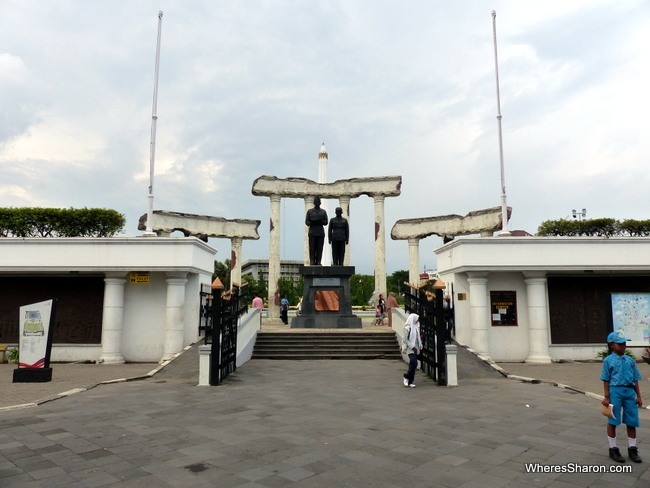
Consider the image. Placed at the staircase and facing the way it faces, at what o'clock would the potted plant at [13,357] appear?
The potted plant is roughly at 3 o'clock from the staircase.

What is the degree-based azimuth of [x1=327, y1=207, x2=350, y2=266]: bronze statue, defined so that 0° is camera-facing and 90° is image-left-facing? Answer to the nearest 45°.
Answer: approximately 0°

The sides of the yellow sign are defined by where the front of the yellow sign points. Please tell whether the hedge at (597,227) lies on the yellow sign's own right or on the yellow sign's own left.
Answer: on the yellow sign's own left

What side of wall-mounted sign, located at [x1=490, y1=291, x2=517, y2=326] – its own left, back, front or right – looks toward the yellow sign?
right

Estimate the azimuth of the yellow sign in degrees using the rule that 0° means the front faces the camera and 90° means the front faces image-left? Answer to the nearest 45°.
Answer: approximately 0°

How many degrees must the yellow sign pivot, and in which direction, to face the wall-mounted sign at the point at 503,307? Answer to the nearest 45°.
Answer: approximately 90° to its left

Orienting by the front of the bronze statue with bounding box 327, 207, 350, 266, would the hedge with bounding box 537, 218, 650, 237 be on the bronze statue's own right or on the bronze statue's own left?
on the bronze statue's own left

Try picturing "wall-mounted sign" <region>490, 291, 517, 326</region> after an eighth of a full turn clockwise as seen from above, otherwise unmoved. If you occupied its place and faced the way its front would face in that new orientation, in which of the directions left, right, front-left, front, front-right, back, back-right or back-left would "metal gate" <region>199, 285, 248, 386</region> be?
front
